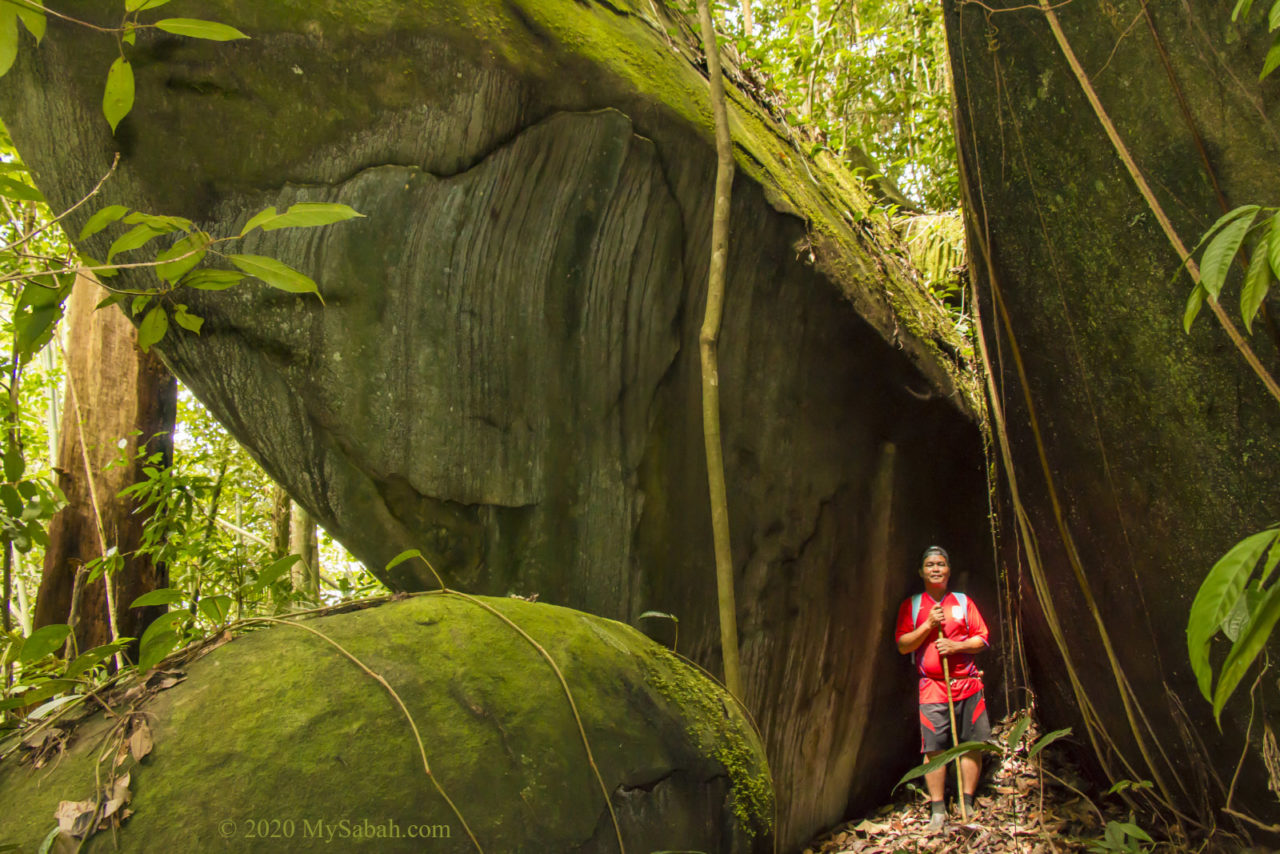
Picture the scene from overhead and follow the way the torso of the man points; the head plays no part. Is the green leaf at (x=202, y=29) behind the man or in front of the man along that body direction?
in front

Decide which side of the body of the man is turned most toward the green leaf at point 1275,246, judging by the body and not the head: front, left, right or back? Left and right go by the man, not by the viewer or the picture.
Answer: front

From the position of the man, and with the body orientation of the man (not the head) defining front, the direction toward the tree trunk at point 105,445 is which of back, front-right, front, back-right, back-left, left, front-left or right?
right

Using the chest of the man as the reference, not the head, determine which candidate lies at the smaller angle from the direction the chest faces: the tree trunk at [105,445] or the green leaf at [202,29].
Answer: the green leaf

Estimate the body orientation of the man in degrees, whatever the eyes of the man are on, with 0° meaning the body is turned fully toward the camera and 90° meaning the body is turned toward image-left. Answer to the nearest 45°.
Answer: approximately 0°

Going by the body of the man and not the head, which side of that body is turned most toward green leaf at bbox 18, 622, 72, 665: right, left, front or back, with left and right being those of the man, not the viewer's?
right

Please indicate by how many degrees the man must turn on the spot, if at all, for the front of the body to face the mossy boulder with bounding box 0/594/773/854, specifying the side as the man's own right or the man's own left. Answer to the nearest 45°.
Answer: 0° — they already face it

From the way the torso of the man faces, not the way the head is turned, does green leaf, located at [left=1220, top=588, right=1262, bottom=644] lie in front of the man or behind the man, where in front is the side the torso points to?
in front
